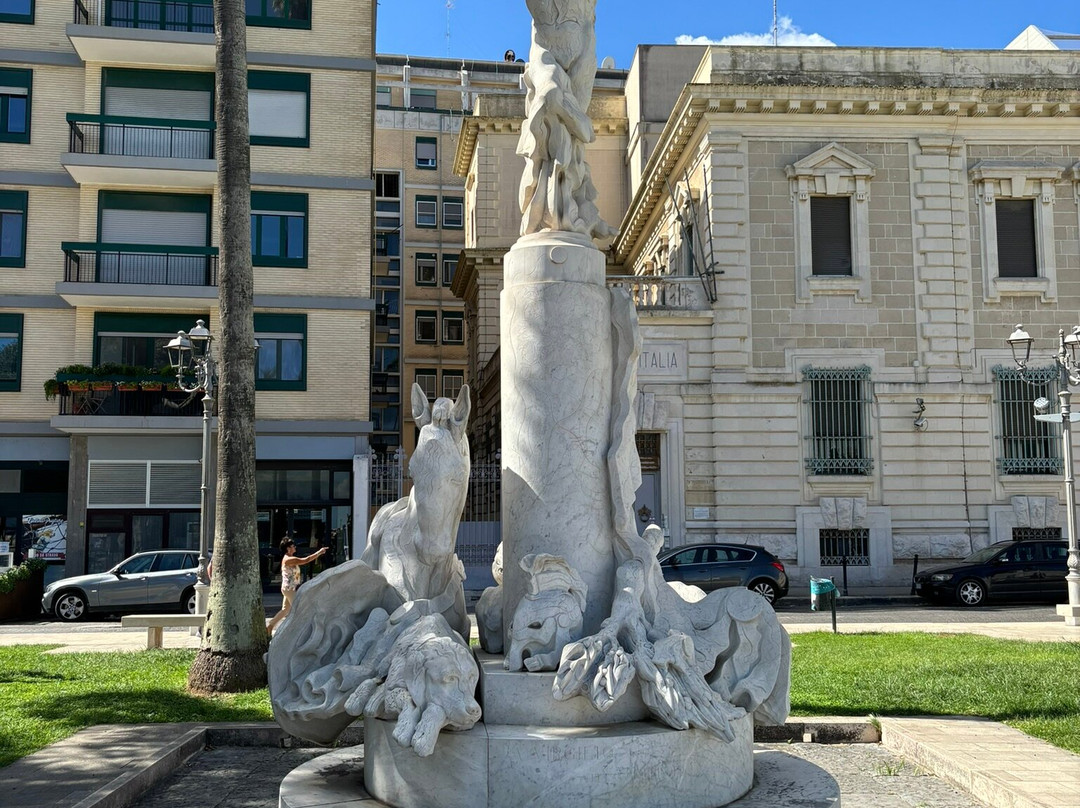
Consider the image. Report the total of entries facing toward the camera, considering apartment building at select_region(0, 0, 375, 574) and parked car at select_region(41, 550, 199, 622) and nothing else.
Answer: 1

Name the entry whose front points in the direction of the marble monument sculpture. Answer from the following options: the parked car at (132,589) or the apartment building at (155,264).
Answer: the apartment building

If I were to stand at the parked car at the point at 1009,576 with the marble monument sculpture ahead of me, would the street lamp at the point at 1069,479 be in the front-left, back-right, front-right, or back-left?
front-left

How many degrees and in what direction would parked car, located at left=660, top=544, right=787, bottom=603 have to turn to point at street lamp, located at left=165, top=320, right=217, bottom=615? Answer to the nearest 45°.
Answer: approximately 45° to its left

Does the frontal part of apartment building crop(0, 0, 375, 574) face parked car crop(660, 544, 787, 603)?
no

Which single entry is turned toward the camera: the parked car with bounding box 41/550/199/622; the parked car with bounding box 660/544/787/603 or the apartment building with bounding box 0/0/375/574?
the apartment building

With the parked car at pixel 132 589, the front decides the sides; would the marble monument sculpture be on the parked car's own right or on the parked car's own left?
on the parked car's own left

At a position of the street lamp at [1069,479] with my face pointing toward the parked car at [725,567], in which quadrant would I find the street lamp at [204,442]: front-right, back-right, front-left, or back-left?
front-left

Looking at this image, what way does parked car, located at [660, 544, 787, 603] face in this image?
to the viewer's left

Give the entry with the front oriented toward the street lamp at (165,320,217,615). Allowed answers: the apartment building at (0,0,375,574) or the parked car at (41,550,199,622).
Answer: the apartment building

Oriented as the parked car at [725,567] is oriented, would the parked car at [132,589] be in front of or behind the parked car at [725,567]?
in front

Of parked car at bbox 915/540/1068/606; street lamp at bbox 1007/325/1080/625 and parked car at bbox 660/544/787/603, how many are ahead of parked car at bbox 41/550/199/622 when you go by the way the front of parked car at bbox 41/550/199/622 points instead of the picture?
0

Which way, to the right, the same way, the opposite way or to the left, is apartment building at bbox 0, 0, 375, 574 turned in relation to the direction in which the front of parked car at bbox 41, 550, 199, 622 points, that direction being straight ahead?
to the left

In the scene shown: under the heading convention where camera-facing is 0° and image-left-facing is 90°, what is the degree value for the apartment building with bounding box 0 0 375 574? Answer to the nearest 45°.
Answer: approximately 0°

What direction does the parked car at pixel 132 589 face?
to the viewer's left

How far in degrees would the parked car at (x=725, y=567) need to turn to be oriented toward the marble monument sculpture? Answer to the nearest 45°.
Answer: approximately 90° to its left

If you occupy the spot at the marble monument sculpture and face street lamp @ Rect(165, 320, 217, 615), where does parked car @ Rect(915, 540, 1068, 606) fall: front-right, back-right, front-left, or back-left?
front-right

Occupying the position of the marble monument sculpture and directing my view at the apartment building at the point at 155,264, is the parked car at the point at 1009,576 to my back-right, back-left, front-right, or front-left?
front-right

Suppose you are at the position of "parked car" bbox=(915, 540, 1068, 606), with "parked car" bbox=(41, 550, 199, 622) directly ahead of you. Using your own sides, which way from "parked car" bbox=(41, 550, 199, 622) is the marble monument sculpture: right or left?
left

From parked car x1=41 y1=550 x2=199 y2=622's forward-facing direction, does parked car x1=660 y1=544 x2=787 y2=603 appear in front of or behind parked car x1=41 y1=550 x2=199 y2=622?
behind

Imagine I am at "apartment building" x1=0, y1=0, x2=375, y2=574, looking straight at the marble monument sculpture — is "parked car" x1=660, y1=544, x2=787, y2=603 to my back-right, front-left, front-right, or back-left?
front-left
